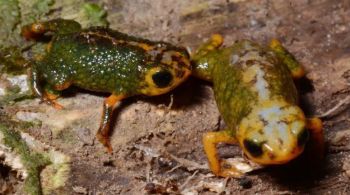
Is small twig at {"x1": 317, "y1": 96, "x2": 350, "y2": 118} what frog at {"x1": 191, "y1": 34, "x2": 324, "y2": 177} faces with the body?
no

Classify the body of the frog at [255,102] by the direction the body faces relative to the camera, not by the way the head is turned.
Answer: toward the camera

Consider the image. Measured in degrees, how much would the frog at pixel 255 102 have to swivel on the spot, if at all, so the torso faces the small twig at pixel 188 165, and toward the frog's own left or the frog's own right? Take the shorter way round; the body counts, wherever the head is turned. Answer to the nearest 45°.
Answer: approximately 90° to the frog's own right
